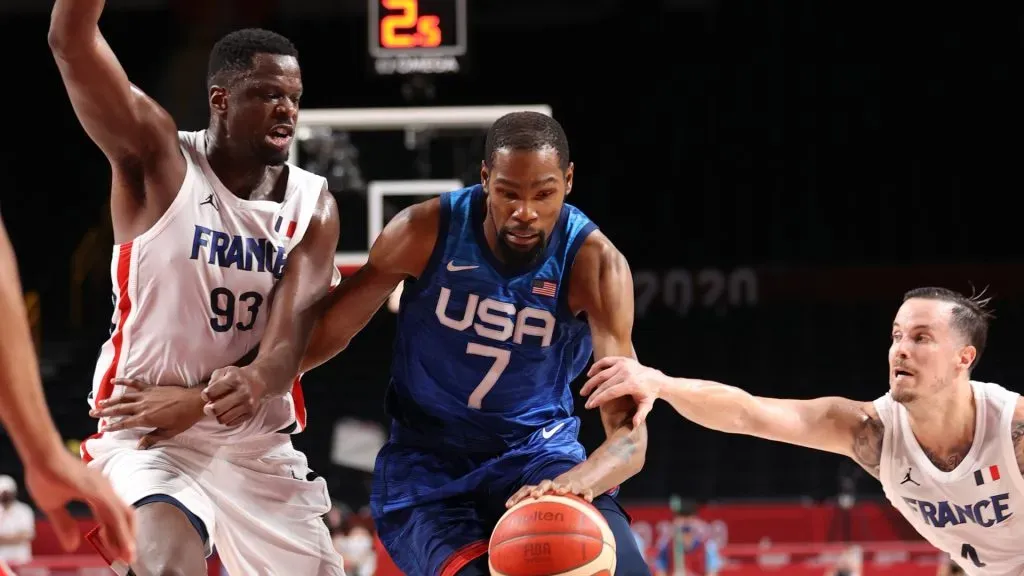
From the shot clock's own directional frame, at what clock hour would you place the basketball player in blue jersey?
The basketball player in blue jersey is roughly at 12 o'clock from the shot clock.

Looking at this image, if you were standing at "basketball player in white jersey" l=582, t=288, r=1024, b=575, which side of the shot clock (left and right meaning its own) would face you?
front

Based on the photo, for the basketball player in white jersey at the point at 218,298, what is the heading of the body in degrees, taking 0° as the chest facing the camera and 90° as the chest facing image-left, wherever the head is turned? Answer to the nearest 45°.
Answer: approximately 315°

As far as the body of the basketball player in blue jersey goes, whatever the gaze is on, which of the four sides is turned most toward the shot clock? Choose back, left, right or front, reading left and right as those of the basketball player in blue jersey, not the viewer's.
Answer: back

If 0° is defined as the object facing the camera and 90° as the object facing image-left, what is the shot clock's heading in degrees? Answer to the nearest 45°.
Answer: approximately 0°

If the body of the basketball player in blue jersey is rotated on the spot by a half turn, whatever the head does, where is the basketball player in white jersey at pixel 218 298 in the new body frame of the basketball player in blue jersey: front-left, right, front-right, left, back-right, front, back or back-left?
left

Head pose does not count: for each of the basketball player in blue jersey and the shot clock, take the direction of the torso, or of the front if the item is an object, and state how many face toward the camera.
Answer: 2

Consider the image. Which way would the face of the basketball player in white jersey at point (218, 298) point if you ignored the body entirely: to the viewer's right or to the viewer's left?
to the viewer's right
